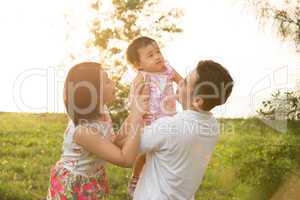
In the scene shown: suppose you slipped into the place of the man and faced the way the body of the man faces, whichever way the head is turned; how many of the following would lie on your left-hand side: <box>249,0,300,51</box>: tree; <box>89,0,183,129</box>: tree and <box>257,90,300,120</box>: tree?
0

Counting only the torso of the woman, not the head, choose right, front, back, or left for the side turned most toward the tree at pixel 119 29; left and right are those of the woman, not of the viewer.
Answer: left

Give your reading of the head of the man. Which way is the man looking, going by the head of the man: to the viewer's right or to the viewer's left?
to the viewer's left

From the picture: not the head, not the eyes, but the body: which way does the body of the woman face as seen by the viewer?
to the viewer's right

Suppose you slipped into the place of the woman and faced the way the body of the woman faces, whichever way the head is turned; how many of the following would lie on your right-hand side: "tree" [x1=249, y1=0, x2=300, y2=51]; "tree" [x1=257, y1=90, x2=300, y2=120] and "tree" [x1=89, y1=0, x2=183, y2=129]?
0

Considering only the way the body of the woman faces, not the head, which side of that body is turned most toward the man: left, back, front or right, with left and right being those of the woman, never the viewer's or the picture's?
front

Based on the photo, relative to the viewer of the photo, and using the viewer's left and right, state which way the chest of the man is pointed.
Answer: facing away from the viewer and to the left of the viewer

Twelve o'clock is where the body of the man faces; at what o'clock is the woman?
The woman is roughly at 11 o'clock from the man.

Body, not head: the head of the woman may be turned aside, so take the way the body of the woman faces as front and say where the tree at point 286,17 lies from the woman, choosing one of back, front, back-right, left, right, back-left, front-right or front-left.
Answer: front-left

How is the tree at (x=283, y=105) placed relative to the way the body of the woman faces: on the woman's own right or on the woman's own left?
on the woman's own left

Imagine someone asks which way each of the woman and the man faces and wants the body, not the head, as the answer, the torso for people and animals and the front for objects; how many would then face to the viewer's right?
1
